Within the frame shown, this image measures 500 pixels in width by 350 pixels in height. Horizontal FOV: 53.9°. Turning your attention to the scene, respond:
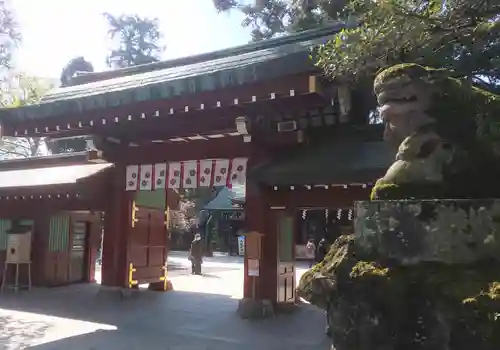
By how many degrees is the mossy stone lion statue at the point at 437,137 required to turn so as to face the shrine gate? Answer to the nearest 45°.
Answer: approximately 45° to its right

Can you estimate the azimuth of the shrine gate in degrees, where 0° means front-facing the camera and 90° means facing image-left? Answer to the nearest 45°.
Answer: approximately 45°

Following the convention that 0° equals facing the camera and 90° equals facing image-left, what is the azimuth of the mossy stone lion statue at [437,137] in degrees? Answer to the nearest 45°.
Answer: approximately 90°

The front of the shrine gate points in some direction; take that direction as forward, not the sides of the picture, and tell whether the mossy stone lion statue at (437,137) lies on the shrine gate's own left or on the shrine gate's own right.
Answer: on the shrine gate's own left

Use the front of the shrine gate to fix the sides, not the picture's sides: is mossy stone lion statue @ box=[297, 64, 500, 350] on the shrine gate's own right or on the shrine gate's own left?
on the shrine gate's own left

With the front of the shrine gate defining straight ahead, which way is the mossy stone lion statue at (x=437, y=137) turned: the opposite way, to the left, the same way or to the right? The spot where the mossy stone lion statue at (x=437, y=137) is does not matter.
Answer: to the right

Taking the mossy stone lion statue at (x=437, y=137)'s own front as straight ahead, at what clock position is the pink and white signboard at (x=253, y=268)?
The pink and white signboard is roughly at 2 o'clock from the mossy stone lion statue.
